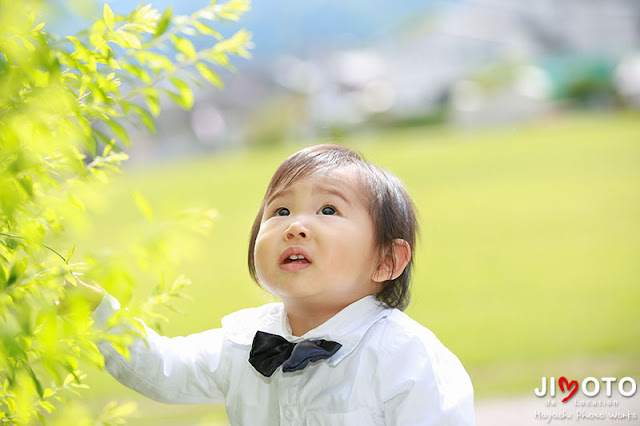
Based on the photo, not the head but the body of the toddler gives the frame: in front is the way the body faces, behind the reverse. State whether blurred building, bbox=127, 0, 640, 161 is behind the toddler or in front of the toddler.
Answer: behind

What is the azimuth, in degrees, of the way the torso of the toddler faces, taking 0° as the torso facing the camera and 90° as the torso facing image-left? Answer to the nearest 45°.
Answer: approximately 45°
